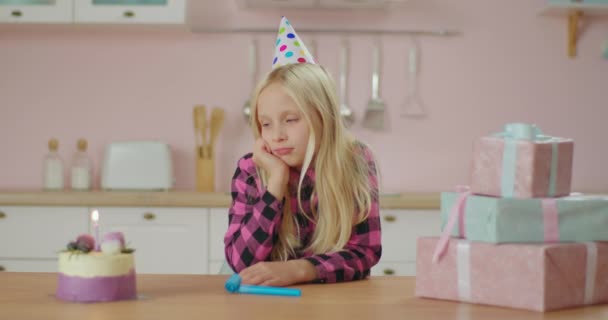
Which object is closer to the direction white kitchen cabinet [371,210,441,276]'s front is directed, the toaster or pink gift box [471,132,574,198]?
the pink gift box

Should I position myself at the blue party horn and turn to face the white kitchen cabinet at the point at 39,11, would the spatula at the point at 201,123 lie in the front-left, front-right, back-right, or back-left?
front-right

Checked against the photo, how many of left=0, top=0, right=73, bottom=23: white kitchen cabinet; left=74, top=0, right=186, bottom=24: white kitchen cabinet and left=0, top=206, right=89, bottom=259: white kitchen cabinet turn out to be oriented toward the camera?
3

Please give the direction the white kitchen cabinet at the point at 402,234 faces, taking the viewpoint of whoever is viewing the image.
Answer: facing the viewer

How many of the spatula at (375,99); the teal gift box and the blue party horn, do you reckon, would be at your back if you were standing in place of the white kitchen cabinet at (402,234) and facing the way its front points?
1

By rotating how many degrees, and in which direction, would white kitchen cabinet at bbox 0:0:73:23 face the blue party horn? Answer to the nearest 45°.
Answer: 0° — it already faces it

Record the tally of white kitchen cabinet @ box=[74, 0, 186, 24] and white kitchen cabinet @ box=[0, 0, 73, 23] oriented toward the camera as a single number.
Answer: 2

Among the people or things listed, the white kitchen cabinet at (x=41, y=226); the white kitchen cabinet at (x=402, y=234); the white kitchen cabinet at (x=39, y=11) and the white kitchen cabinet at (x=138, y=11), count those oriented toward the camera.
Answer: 4

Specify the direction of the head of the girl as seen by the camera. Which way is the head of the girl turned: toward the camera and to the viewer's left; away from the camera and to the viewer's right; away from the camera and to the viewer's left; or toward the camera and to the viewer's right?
toward the camera and to the viewer's left

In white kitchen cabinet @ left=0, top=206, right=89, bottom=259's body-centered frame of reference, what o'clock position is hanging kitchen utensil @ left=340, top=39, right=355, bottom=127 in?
The hanging kitchen utensil is roughly at 9 o'clock from the white kitchen cabinet.

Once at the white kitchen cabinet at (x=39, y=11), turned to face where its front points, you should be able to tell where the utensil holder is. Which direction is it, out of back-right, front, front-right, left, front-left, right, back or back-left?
left

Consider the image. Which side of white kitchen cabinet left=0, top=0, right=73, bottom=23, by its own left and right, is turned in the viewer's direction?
front

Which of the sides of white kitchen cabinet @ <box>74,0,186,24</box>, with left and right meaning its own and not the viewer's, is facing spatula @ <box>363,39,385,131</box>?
left

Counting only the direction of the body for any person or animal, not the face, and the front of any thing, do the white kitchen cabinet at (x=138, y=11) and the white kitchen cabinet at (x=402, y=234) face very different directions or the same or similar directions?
same or similar directions
